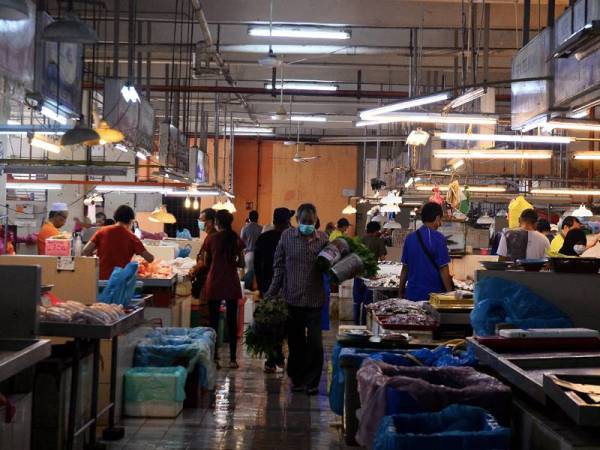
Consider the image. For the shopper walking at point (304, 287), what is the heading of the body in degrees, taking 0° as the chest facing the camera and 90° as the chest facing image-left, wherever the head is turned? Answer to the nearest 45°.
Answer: approximately 0°

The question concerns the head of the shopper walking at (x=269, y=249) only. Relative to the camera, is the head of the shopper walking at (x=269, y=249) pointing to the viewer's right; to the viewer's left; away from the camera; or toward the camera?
away from the camera

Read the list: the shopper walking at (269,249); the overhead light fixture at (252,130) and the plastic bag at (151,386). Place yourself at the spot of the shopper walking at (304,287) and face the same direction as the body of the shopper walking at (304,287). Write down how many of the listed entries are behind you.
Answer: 2
